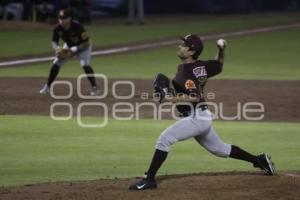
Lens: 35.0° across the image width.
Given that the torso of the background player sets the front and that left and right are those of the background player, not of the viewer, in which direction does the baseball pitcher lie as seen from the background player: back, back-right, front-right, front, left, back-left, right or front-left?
front-left

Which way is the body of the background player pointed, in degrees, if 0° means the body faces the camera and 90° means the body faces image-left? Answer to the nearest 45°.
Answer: approximately 45°

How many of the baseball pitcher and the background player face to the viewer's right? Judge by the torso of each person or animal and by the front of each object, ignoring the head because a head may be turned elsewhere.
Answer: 0

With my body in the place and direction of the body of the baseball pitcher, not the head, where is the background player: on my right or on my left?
on my right

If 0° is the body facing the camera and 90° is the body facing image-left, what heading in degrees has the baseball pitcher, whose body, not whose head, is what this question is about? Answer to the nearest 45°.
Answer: approximately 90°
